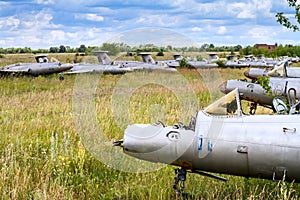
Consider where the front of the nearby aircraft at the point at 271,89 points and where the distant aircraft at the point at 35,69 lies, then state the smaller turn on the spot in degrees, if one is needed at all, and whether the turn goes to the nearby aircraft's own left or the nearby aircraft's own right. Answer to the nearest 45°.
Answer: approximately 45° to the nearby aircraft's own right

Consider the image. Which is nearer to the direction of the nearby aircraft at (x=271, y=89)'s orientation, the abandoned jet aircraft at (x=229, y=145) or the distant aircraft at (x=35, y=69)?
the distant aircraft

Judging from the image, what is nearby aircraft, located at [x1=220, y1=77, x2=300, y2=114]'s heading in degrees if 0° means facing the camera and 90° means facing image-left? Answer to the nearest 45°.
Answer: approximately 90°

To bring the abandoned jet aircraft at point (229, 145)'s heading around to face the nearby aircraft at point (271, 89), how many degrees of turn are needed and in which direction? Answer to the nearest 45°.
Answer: approximately 90° to its right

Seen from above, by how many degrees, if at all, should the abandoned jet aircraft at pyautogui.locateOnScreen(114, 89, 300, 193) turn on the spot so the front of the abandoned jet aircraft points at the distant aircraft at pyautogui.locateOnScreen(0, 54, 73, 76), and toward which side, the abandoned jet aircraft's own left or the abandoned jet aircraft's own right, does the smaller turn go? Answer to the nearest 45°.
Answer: approximately 45° to the abandoned jet aircraft's own right

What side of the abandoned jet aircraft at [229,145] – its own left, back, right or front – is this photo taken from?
left

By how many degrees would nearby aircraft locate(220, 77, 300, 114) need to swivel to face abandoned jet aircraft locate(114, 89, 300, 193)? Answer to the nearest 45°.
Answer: approximately 90° to its left

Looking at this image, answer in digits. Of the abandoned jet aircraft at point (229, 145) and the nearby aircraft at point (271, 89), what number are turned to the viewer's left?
2
